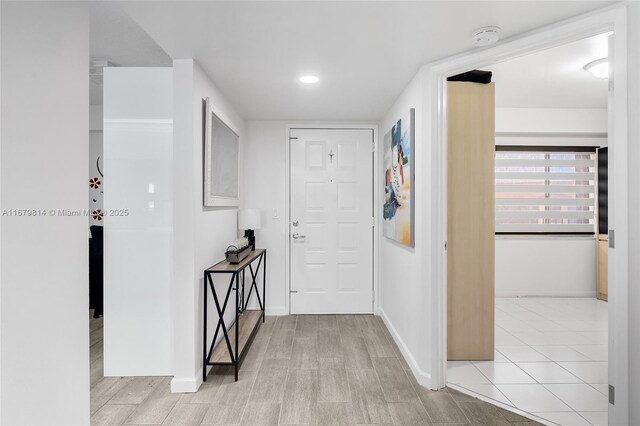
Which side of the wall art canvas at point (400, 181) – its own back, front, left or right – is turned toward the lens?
left

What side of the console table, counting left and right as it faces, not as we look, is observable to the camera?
right

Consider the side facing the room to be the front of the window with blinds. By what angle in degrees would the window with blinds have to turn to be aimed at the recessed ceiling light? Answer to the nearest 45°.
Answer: approximately 45° to its right

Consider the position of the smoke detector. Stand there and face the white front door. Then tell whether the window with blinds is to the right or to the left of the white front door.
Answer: right

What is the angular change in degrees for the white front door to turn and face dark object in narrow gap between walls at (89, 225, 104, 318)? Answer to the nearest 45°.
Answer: approximately 90° to its right

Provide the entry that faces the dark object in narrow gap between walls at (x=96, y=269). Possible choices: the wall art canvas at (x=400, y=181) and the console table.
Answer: the wall art canvas

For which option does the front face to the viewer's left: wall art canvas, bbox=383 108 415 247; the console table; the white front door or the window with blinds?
the wall art canvas

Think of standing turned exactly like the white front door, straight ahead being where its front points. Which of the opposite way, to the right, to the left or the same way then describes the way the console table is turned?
to the left

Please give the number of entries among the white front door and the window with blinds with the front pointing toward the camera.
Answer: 2
